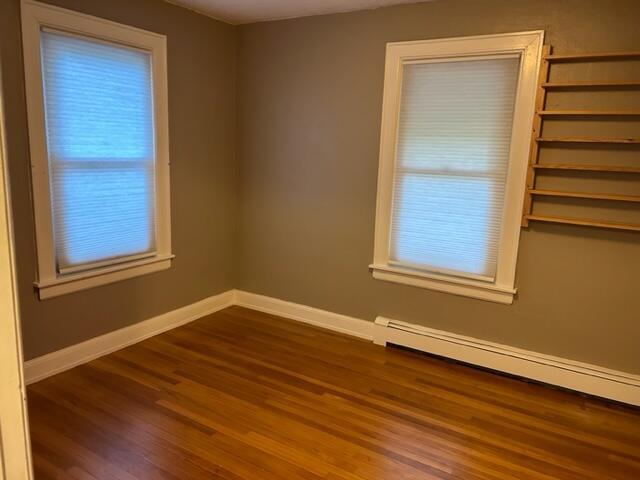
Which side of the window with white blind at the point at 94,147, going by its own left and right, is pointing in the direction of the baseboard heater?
front

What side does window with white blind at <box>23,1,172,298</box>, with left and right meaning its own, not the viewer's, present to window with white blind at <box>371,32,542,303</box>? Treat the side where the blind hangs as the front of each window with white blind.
front

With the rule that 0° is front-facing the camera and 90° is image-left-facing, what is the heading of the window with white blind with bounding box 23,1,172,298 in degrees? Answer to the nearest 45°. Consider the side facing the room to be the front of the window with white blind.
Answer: approximately 315°
